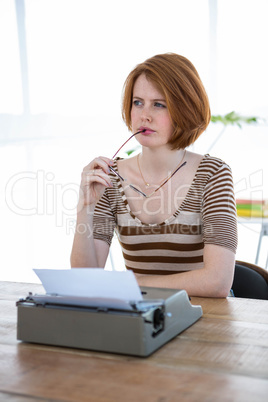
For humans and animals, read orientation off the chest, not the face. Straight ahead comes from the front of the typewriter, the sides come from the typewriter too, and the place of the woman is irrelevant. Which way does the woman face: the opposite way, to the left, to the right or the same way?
the opposite way

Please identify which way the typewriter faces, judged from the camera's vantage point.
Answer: facing away from the viewer and to the right of the viewer

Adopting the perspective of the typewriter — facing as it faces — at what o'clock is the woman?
The woman is roughly at 11 o'clock from the typewriter.

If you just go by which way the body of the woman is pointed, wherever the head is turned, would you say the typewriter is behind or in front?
in front

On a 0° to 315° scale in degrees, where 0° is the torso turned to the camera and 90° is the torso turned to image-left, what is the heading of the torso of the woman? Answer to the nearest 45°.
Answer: approximately 45°
